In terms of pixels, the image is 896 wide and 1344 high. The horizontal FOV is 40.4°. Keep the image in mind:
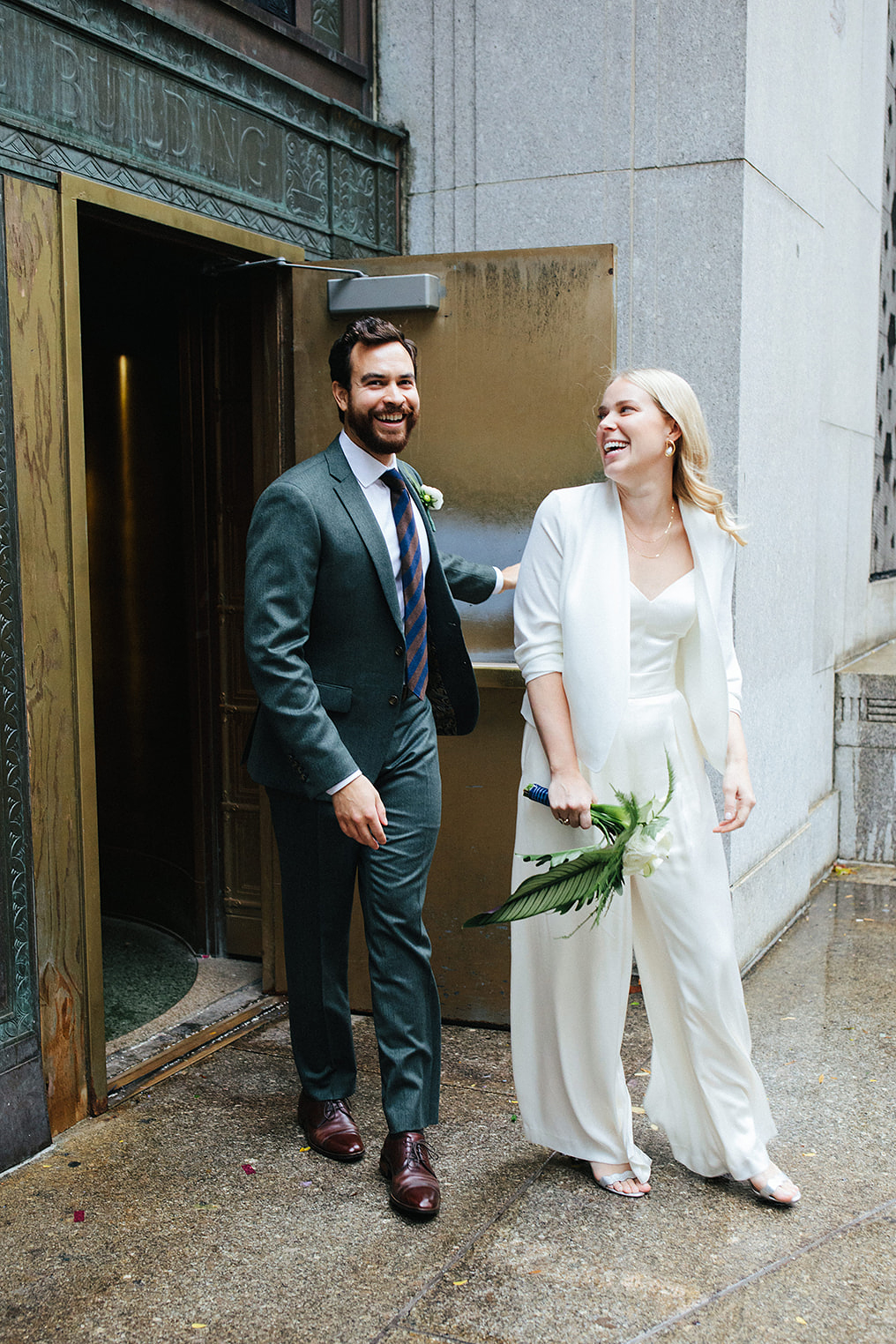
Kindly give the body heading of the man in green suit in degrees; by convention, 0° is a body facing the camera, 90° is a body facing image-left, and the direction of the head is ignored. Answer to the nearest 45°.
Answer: approximately 315°

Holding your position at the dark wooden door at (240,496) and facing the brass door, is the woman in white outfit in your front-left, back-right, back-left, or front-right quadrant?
front-right

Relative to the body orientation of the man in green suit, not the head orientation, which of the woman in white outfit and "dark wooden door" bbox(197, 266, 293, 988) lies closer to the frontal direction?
the woman in white outfit

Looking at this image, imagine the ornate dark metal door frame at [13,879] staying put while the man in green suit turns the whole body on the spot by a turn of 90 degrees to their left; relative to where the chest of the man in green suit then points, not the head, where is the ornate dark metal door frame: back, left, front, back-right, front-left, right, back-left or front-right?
back-left

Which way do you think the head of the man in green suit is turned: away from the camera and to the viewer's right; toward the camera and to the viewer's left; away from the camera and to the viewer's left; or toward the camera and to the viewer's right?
toward the camera and to the viewer's right

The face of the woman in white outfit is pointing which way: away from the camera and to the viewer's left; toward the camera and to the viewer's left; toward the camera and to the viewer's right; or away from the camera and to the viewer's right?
toward the camera and to the viewer's left

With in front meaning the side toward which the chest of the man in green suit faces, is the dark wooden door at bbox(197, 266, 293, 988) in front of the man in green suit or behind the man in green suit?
behind

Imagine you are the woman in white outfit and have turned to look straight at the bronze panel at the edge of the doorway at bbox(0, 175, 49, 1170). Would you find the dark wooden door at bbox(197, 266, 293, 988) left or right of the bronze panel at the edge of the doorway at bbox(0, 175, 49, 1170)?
right
